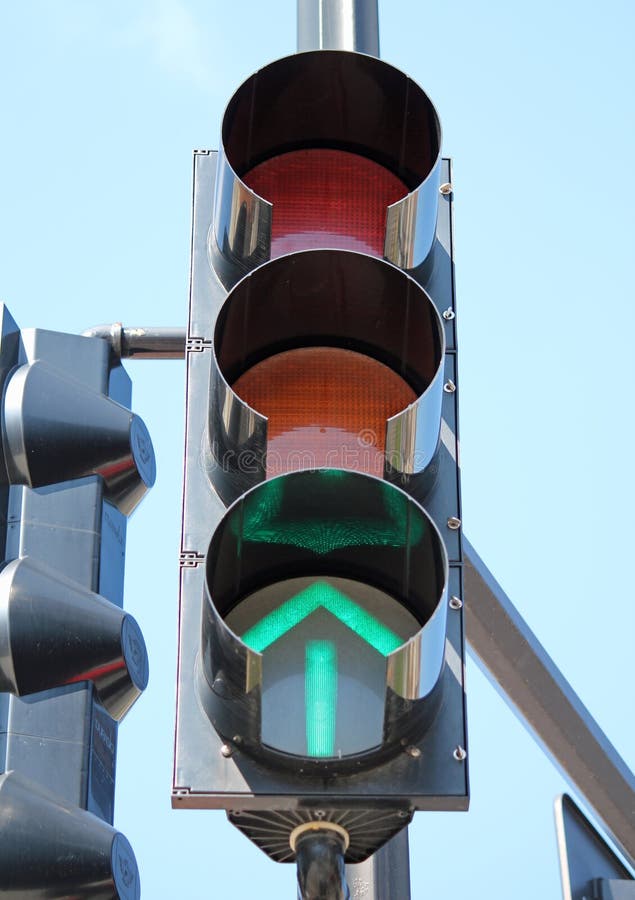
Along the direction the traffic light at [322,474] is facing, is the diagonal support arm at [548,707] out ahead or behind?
behind

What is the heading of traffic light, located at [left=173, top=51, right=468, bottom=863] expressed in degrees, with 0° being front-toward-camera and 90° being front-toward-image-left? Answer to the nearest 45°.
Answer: approximately 0°

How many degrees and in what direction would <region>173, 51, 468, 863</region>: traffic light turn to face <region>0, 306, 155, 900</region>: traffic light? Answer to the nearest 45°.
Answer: approximately 135° to its right
